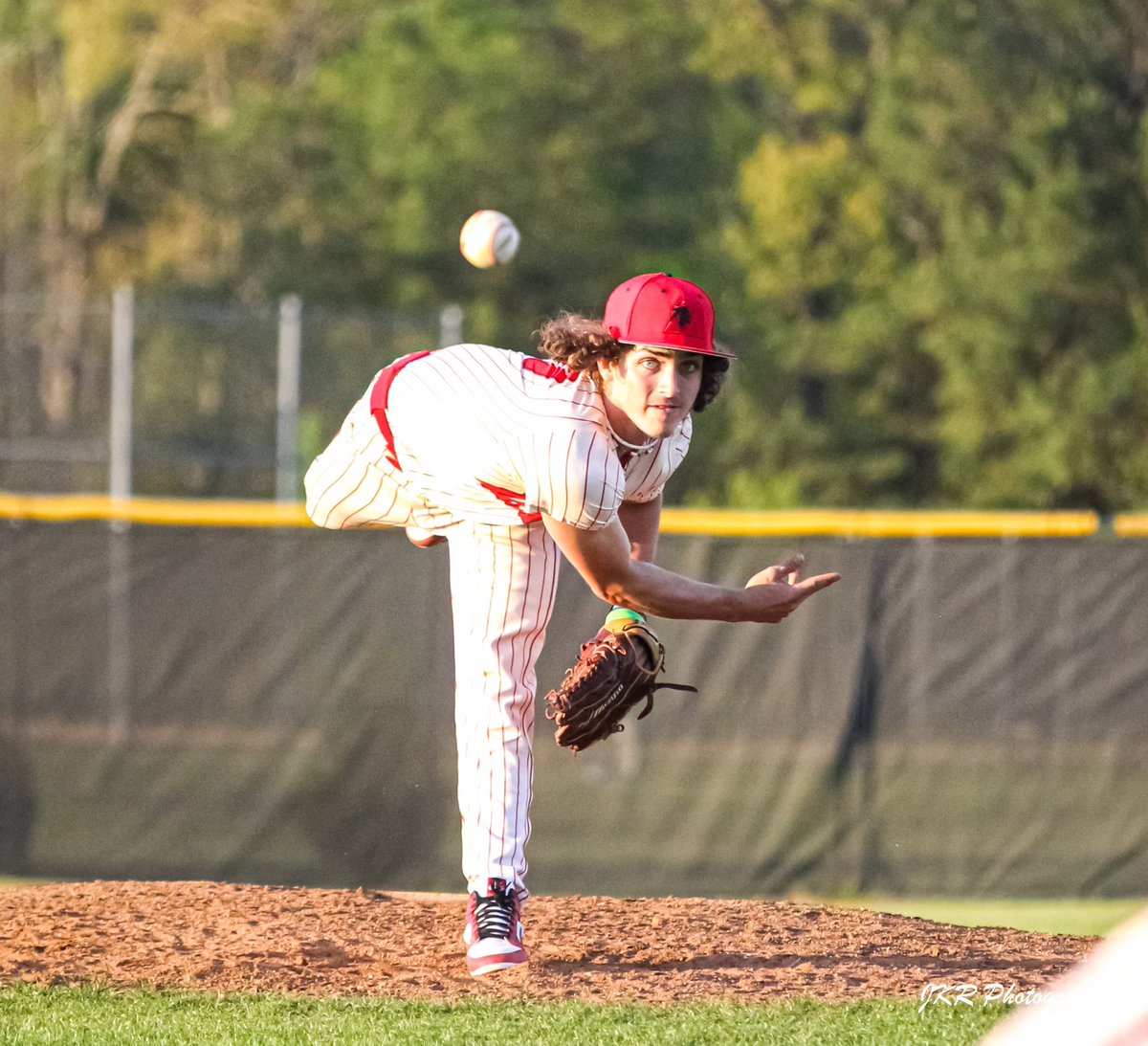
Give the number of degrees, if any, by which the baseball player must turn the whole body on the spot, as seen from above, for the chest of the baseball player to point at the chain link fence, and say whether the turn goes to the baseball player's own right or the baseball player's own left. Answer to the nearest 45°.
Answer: approximately 135° to the baseball player's own left

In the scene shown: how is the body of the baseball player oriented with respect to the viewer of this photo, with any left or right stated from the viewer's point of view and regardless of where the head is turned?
facing the viewer and to the right of the viewer

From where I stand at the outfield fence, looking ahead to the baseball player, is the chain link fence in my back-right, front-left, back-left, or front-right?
back-right

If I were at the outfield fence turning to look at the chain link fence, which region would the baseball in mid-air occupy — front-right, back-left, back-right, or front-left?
back-left
